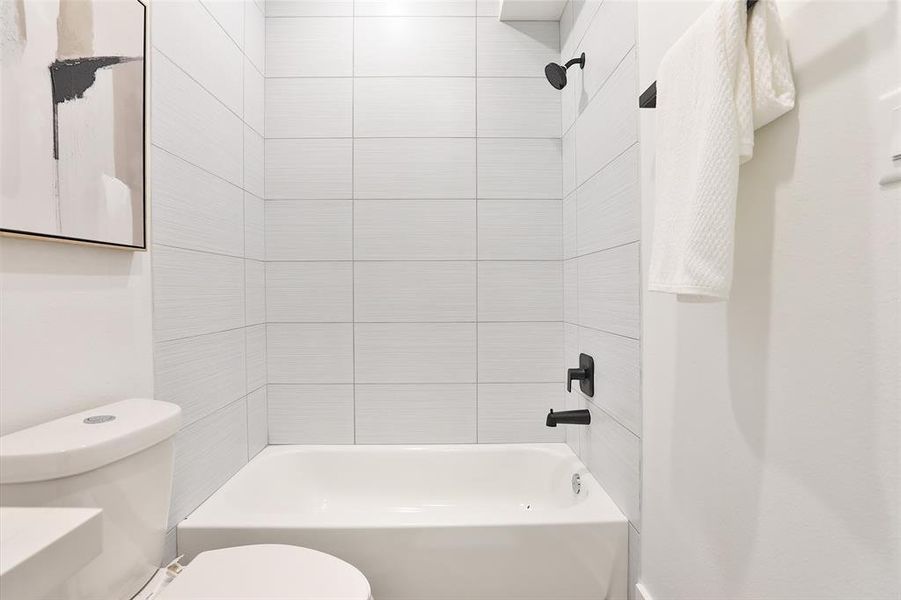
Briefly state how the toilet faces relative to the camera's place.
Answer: facing the viewer and to the right of the viewer
